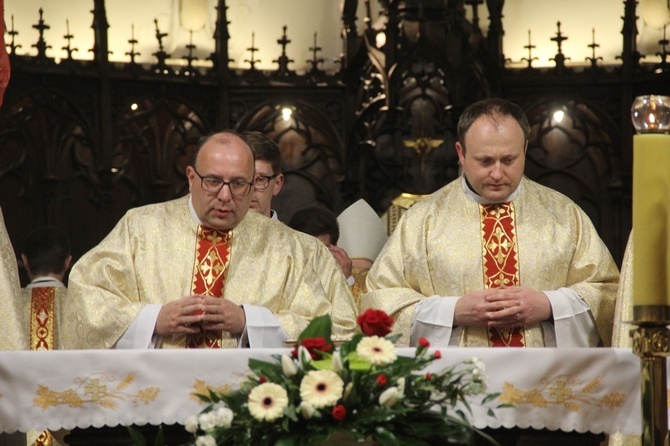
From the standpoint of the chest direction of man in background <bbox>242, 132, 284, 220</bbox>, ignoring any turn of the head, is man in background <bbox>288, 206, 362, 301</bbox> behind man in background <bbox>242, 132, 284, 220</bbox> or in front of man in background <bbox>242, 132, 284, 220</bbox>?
behind

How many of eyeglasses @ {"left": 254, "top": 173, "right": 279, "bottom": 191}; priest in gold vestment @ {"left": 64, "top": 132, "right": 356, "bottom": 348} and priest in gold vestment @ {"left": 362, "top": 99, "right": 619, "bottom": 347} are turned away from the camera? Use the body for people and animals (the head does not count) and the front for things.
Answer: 0

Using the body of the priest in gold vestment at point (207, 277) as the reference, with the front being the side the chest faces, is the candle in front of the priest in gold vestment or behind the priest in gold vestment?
in front

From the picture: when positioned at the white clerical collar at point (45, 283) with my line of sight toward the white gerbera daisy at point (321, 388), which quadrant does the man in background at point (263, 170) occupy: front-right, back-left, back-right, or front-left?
front-left

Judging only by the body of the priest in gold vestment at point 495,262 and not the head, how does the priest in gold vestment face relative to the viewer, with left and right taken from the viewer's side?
facing the viewer

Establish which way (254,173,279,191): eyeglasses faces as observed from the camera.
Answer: facing the viewer and to the left of the viewer
